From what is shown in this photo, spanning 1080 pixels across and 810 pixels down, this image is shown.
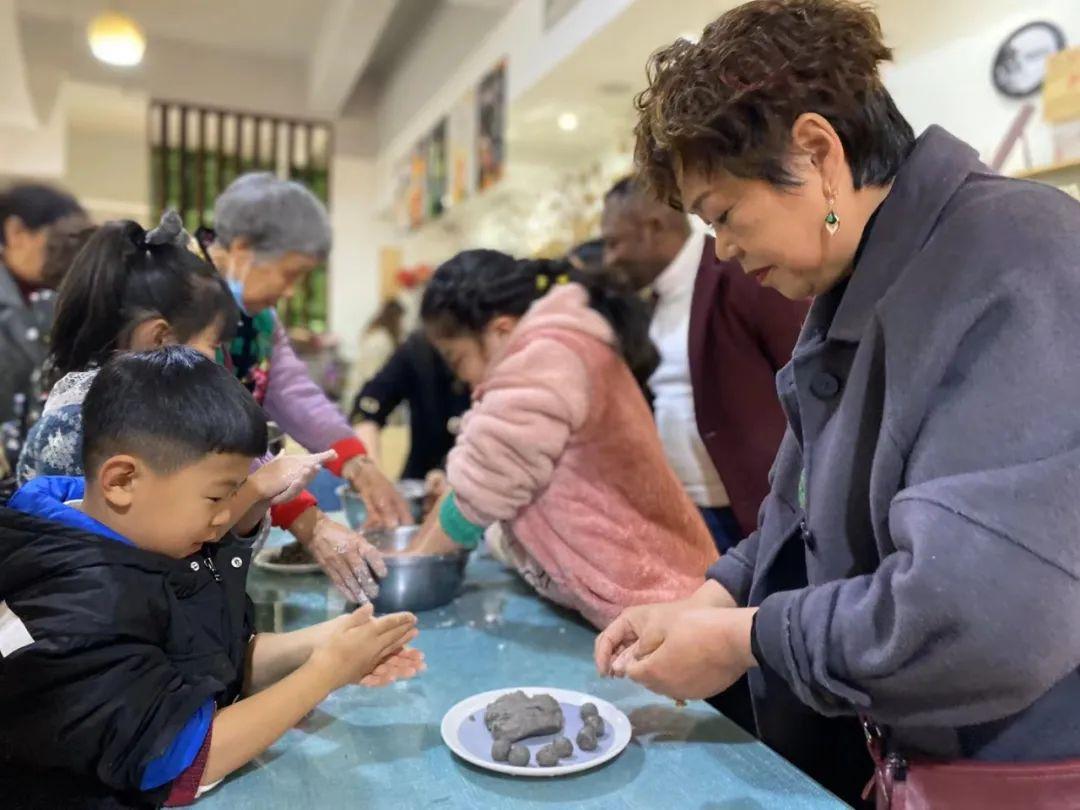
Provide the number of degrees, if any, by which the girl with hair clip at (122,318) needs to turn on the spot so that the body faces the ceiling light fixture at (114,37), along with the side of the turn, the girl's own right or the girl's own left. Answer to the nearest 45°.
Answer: approximately 90° to the girl's own left

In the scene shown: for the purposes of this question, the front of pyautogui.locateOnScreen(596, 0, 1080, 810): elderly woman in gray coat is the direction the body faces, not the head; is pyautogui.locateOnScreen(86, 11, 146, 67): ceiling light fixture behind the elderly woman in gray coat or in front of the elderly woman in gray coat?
in front

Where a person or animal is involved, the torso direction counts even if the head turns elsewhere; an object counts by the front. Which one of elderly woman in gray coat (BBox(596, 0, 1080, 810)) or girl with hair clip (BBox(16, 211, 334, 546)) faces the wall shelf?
the girl with hair clip

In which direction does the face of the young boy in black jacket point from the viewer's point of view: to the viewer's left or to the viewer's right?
to the viewer's right

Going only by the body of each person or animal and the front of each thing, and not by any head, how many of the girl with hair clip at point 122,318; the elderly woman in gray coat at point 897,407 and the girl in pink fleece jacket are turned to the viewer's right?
1

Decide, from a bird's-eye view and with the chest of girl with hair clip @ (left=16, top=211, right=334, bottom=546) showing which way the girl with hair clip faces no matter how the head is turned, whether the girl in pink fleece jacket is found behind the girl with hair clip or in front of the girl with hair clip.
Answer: in front

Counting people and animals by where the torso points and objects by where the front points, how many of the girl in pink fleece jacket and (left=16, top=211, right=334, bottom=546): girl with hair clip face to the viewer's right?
1

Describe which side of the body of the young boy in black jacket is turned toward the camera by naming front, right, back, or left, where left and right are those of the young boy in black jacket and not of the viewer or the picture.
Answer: right

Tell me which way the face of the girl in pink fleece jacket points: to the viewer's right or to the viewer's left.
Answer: to the viewer's left

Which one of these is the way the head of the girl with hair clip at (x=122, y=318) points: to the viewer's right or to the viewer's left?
to the viewer's right

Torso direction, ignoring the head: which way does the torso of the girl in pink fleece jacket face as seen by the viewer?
to the viewer's left

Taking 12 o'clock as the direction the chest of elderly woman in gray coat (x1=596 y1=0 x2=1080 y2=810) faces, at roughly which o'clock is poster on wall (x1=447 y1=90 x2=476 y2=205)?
The poster on wall is roughly at 2 o'clock from the elderly woman in gray coat.

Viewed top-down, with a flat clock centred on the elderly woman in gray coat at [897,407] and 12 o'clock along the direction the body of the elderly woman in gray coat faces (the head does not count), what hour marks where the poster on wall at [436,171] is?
The poster on wall is roughly at 2 o'clock from the elderly woman in gray coat.

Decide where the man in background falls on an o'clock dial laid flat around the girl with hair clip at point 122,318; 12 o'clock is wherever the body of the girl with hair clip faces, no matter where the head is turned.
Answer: The man in background is roughly at 12 o'clock from the girl with hair clip.

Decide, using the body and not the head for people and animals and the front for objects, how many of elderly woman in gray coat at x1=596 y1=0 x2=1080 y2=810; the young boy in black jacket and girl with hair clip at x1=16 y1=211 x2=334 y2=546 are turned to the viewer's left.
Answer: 1

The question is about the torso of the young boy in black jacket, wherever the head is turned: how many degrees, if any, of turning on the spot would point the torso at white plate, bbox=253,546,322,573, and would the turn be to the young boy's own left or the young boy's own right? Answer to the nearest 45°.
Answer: approximately 90° to the young boy's own left

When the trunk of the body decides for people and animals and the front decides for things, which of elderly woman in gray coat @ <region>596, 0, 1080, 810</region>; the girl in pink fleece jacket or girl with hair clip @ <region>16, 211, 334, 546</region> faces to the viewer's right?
the girl with hair clip

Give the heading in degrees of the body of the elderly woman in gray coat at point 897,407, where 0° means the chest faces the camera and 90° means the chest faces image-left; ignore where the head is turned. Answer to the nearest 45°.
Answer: approximately 90°

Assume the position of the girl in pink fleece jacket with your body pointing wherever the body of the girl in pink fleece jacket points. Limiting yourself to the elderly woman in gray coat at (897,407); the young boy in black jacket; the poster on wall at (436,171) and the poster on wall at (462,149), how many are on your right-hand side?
2
